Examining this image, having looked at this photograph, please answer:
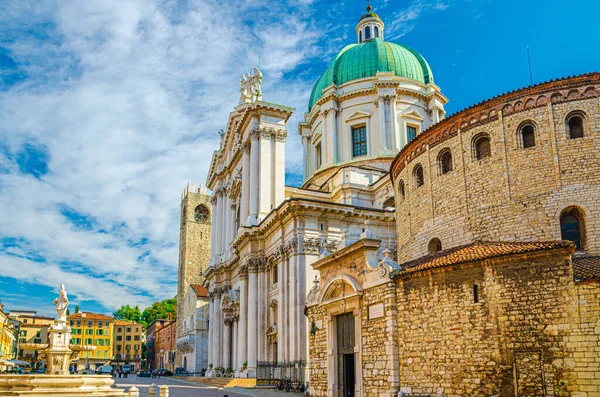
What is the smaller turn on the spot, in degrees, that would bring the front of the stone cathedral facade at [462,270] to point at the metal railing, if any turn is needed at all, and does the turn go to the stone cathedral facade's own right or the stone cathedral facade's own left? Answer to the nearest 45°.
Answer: approximately 90° to the stone cathedral facade's own right

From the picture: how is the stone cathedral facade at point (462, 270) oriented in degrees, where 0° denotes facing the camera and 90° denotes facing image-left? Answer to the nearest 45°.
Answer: approximately 45°

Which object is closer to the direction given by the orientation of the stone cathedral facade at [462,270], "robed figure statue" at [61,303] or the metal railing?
the robed figure statue
